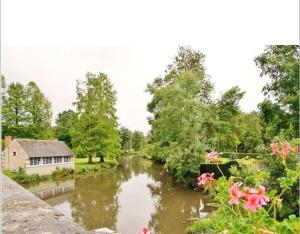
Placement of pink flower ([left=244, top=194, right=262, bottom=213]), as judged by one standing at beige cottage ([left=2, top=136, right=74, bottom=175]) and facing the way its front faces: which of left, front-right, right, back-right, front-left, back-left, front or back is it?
front-right

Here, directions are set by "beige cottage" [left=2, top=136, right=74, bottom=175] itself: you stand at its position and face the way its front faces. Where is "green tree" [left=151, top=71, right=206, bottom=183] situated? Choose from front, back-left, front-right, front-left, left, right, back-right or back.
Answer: front-left

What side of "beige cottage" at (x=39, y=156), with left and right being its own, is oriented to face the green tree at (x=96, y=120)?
left

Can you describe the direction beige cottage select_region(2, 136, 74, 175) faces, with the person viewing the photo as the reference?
facing the viewer and to the right of the viewer
